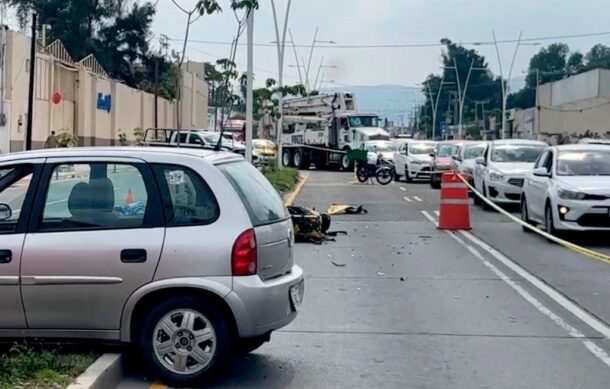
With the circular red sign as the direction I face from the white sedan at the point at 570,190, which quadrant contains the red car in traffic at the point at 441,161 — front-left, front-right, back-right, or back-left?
front-right

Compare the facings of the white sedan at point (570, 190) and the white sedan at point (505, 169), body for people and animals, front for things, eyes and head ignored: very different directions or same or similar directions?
same or similar directions

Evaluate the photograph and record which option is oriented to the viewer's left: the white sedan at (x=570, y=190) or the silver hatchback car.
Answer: the silver hatchback car

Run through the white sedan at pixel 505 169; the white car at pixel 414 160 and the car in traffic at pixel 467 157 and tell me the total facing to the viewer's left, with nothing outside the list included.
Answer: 0

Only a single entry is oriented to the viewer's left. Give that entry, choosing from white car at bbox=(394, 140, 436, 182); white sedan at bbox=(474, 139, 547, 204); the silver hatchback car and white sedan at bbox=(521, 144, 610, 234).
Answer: the silver hatchback car

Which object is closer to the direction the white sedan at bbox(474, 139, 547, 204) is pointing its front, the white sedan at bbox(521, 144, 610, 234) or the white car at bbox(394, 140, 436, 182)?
the white sedan

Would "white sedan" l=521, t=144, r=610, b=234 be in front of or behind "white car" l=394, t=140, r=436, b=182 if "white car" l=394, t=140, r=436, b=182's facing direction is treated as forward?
in front

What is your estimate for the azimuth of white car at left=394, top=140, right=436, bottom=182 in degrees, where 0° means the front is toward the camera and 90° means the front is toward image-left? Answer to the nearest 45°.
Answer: approximately 315°

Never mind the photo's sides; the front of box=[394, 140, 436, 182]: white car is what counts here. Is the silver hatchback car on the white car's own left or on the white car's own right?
on the white car's own right

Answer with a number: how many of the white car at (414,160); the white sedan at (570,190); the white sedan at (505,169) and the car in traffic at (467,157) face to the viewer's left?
0

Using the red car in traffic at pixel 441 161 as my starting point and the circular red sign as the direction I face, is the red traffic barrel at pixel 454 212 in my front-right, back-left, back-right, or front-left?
back-left

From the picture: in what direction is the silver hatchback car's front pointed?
to the viewer's left

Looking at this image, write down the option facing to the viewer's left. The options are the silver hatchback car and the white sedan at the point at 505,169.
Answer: the silver hatchback car

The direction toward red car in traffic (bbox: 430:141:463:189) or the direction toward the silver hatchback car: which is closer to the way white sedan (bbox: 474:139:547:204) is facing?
the silver hatchback car

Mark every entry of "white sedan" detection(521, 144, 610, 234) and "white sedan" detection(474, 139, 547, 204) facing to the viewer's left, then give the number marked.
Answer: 0

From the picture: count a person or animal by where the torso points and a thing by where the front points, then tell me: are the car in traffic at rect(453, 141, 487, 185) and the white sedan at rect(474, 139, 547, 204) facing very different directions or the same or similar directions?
same or similar directions
